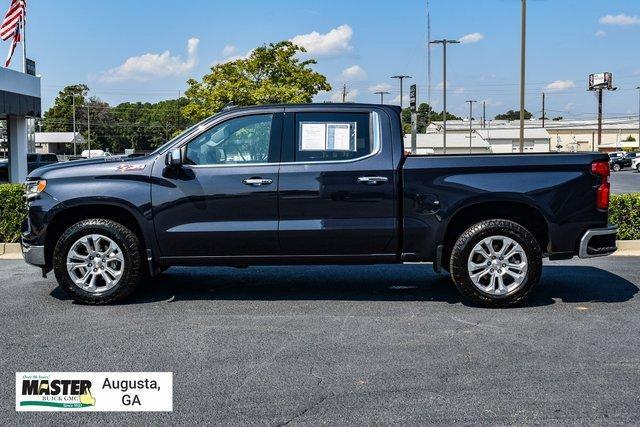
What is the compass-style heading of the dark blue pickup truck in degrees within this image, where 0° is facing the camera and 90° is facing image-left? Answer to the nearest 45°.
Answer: approximately 90°

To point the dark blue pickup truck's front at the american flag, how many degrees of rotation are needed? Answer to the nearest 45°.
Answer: approximately 45° to its right

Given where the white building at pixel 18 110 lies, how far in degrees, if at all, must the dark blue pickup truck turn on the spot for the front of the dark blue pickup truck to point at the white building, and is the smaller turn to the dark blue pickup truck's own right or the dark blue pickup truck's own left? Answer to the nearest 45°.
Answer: approximately 45° to the dark blue pickup truck's own right

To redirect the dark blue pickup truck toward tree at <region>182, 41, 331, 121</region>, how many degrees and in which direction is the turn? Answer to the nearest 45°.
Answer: approximately 90° to its right

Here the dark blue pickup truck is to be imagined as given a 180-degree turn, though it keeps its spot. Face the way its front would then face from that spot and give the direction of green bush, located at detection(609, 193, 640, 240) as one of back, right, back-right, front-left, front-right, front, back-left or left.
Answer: front-left

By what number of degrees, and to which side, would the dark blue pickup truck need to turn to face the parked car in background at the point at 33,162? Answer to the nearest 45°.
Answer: approximately 45° to its right

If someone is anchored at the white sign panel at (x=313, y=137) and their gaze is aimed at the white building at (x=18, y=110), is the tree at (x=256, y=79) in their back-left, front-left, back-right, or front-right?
front-right
